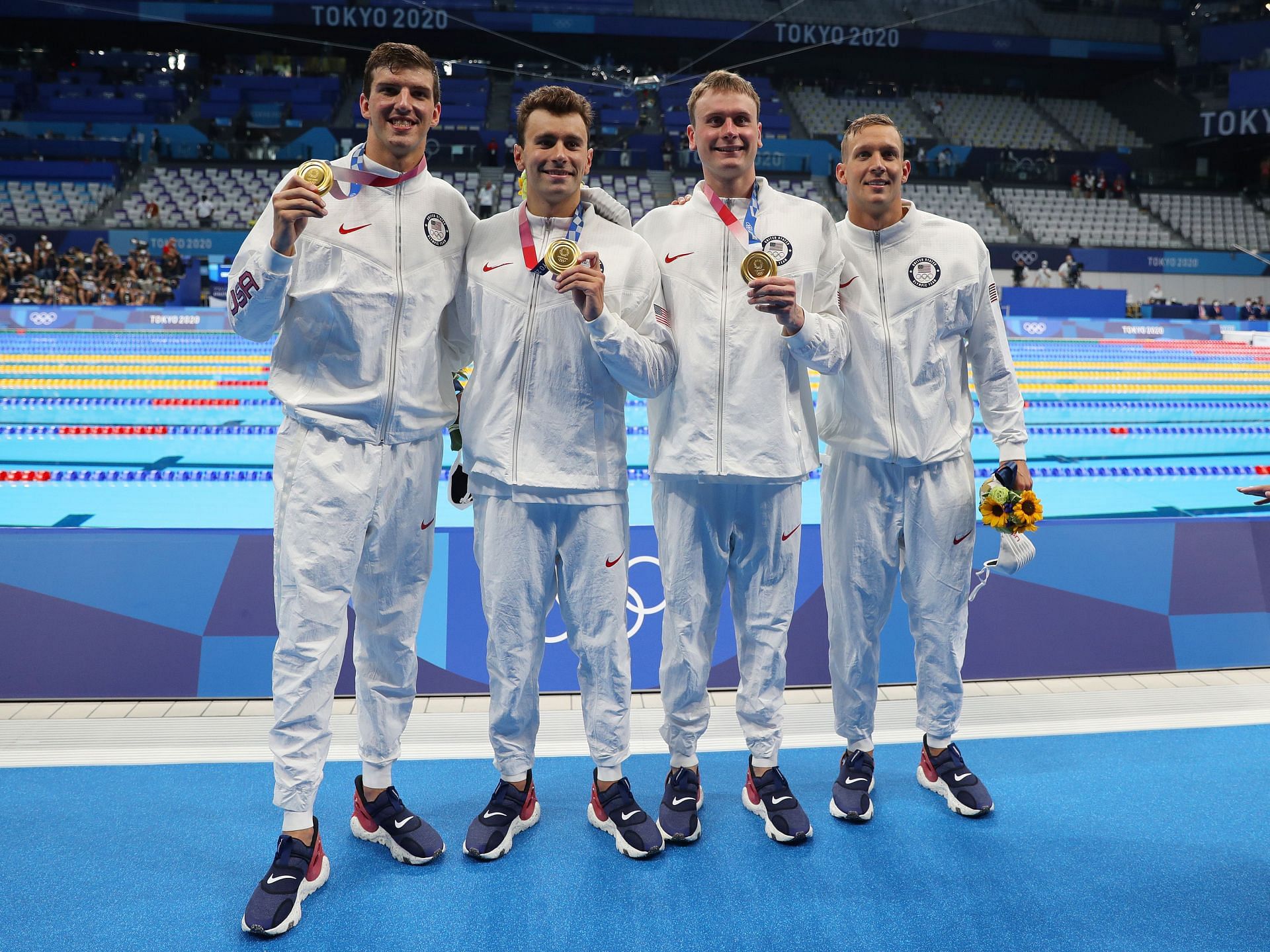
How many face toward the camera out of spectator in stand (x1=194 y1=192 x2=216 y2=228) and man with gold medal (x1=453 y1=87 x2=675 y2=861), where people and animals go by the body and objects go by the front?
2

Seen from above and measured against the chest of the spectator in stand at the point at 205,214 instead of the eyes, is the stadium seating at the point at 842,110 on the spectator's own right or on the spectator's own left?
on the spectator's own left

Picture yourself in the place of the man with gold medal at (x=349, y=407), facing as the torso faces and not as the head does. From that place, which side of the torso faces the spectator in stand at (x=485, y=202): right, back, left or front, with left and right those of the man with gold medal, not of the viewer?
back

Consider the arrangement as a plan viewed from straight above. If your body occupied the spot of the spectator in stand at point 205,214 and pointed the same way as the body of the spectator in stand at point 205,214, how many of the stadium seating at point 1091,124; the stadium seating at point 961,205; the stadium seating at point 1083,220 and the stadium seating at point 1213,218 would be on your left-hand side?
4

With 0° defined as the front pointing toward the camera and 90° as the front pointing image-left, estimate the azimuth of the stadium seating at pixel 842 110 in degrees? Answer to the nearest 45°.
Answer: approximately 0°

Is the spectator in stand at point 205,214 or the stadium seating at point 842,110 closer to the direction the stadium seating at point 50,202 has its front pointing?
the spectator in stand

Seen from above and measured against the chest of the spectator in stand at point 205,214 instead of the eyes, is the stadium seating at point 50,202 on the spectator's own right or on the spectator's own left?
on the spectator's own right

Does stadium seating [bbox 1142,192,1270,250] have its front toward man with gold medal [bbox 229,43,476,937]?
yes

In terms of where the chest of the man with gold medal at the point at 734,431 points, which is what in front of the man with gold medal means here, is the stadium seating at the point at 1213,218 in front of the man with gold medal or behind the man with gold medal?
behind

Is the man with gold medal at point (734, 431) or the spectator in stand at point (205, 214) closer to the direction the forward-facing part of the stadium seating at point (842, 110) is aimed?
the man with gold medal
